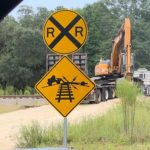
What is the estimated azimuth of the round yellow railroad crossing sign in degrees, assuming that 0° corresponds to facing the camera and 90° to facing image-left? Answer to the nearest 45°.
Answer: approximately 0°

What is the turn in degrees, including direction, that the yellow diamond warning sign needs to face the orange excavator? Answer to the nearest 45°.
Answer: approximately 180°

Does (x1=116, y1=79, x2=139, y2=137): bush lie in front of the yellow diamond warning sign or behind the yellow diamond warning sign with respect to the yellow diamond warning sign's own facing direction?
behind

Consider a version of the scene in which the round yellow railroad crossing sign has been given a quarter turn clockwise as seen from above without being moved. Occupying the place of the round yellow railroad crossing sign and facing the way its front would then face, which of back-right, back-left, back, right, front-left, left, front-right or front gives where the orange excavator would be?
right

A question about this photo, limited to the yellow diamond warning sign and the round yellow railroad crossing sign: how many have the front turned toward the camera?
2

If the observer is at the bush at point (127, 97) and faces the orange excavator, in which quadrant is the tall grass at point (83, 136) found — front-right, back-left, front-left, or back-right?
back-left
